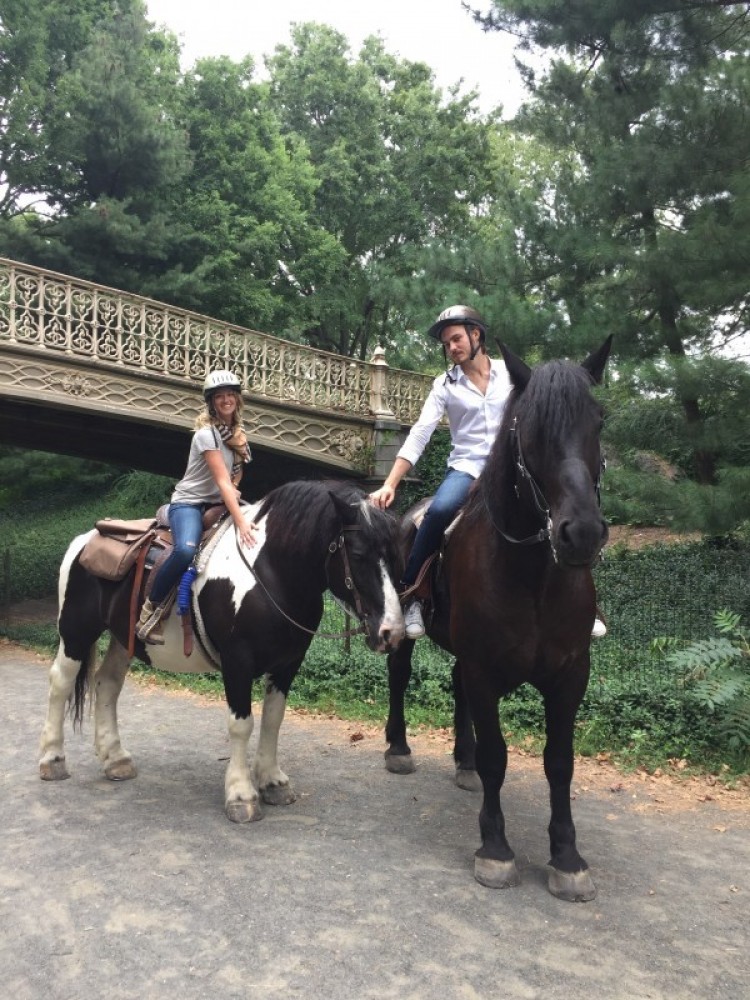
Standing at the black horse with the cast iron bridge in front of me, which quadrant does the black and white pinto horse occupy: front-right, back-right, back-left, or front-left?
front-left

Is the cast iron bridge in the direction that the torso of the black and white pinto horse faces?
no

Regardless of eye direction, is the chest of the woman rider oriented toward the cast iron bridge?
no

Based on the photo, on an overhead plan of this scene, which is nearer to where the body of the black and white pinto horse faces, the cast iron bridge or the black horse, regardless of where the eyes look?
the black horse

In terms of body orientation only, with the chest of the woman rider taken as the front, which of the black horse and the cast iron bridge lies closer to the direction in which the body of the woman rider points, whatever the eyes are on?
the black horse

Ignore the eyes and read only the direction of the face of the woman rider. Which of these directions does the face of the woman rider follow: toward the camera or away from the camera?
toward the camera

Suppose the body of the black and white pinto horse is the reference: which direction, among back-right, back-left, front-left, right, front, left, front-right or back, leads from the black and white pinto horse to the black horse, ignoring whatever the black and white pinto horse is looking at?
front

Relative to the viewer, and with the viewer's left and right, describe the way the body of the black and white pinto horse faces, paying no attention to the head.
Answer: facing the viewer and to the right of the viewer

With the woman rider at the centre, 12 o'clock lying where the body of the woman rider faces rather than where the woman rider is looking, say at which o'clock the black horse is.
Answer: The black horse is roughly at 12 o'clock from the woman rider.

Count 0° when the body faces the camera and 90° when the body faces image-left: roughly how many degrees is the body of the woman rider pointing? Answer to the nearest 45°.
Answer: approximately 315°
